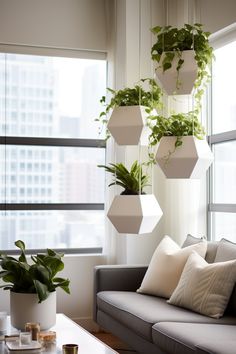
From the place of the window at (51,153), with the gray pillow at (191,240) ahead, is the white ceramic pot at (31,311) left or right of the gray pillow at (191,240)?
right

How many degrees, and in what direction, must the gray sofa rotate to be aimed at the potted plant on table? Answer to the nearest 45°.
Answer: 0° — it already faces it

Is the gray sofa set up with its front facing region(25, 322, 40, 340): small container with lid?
yes

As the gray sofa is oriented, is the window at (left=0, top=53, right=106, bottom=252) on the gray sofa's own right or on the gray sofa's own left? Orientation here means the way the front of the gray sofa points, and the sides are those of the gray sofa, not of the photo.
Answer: on the gray sofa's own right

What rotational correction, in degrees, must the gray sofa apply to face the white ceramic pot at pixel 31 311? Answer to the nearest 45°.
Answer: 0° — it already faces it

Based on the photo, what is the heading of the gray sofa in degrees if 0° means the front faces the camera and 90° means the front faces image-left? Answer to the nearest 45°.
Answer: approximately 45°
